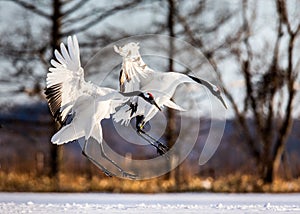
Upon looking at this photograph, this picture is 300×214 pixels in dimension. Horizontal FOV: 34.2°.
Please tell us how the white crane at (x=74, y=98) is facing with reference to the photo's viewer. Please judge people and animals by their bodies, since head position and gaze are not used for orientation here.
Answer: facing to the right of the viewer
